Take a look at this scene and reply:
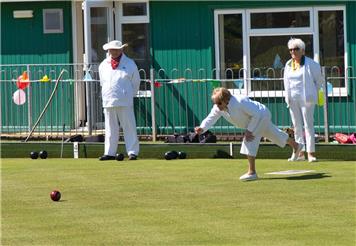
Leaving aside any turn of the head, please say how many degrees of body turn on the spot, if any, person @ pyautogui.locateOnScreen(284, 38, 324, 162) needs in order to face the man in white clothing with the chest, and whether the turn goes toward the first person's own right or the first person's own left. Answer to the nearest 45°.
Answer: approximately 45° to the first person's own right

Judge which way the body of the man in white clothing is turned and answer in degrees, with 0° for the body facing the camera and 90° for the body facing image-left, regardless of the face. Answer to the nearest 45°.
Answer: approximately 45°

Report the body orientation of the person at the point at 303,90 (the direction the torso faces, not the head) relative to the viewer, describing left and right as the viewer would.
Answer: facing the viewer and to the left of the viewer

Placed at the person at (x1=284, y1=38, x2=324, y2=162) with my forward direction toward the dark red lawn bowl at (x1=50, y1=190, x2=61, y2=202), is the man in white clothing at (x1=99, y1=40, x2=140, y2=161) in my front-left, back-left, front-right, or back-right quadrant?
front-right

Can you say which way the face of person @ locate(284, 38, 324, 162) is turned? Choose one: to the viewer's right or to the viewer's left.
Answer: to the viewer's left

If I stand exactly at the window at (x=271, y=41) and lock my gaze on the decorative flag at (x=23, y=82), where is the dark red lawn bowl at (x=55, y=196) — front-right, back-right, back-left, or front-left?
front-left

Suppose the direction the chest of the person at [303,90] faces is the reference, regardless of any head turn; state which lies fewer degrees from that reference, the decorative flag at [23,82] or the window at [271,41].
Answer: the decorative flag

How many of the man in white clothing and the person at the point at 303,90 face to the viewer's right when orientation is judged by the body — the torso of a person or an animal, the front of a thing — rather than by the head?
0

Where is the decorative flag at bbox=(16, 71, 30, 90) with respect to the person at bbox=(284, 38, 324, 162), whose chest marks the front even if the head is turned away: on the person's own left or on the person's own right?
on the person's own right

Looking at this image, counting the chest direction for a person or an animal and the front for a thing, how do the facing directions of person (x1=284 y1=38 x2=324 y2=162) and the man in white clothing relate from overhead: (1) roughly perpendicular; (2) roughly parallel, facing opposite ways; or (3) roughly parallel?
roughly parallel

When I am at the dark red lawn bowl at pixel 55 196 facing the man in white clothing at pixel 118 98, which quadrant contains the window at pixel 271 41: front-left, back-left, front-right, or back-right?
front-right

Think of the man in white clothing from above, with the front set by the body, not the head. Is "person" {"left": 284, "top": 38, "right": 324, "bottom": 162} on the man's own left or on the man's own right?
on the man's own left

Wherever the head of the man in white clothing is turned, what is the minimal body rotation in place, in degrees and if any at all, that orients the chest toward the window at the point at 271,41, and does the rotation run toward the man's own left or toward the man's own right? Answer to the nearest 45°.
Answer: approximately 180°
